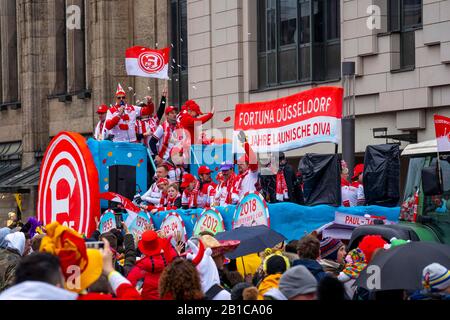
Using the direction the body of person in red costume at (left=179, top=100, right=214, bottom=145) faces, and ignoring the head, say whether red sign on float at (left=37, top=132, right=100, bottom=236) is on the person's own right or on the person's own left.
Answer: on the person's own right

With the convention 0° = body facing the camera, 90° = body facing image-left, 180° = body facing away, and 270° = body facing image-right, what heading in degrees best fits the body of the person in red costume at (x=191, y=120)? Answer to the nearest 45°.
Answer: approximately 315°

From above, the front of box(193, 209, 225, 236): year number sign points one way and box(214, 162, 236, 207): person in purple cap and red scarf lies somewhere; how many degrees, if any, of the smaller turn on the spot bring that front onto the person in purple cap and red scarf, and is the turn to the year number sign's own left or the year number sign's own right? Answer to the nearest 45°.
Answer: approximately 180°

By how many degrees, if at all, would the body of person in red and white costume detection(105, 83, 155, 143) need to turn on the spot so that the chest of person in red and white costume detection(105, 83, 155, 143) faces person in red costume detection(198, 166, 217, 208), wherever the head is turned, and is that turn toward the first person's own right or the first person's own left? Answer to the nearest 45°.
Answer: approximately 45° to the first person's own left

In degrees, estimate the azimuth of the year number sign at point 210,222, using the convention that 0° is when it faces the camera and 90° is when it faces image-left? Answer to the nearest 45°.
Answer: approximately 0°

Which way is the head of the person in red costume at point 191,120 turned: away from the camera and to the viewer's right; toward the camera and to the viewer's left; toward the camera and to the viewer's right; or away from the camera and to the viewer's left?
toward the camera and to the viewer's right

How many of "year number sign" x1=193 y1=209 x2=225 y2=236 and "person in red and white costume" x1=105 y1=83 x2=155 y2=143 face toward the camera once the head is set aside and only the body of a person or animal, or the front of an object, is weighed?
2

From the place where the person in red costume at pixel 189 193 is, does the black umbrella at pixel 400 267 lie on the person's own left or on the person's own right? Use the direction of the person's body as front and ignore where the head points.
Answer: on the person's own left

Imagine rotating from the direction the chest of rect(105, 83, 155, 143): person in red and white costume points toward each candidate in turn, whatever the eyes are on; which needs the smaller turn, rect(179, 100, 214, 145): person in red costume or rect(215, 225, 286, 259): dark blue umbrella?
the dark blue umbrella
